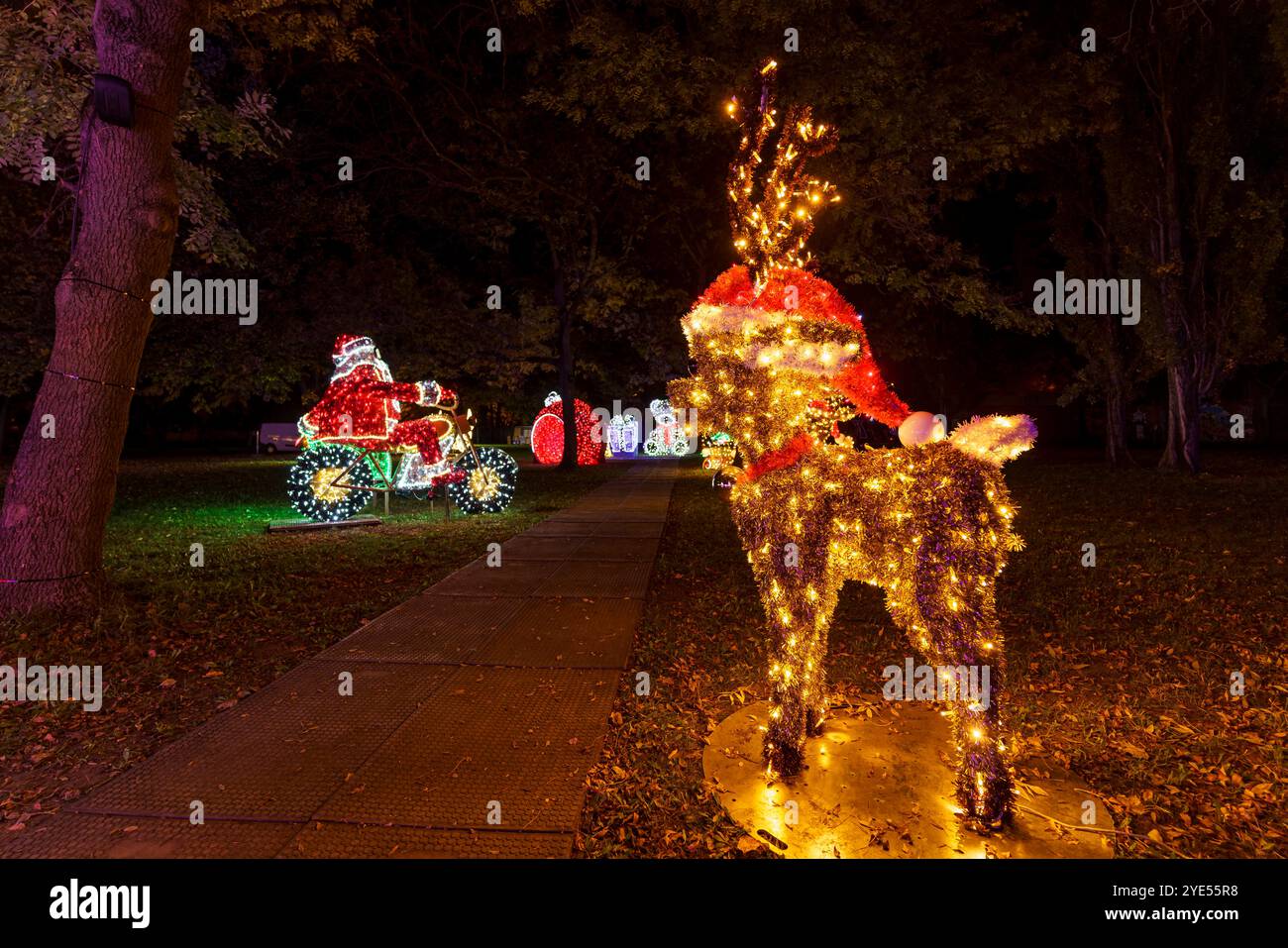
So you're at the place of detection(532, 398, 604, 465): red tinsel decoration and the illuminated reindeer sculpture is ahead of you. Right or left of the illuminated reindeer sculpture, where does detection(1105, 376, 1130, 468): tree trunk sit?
left

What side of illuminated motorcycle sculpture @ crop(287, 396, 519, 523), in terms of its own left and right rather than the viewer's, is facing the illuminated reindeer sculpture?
right

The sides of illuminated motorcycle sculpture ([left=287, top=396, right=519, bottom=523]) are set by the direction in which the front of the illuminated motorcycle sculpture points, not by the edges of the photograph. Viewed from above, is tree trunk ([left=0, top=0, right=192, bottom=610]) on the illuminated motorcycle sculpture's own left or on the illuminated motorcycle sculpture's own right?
on the illuminated motorcycle sculpture's own right

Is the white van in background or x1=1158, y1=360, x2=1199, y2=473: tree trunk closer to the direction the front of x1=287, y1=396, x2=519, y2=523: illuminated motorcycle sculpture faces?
the tree trunk

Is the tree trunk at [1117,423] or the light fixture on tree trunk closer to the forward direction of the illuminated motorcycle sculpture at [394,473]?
the tree trunk

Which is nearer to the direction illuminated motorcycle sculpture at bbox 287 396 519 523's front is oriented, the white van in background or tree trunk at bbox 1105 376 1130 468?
the tree trunk

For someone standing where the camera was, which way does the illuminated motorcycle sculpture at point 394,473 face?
facing to the right of the viewer
